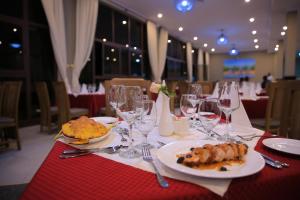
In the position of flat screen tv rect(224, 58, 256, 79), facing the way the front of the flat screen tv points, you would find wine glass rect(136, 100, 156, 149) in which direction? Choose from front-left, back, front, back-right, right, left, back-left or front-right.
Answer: front

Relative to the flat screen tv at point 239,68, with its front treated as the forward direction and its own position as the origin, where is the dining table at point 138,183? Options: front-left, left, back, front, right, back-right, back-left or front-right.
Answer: front

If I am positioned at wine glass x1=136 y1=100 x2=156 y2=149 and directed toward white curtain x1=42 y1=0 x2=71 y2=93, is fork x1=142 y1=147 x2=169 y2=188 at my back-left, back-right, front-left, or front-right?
back-left

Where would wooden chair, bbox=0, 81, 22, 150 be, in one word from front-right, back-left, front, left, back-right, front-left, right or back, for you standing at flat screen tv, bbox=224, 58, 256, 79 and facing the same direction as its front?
front

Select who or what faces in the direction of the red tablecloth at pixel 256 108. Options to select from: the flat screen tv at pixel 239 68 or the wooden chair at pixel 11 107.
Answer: the flat screen tv

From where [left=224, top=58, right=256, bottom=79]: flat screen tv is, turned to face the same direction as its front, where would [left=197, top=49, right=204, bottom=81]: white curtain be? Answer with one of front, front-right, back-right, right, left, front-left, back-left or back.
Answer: front-right

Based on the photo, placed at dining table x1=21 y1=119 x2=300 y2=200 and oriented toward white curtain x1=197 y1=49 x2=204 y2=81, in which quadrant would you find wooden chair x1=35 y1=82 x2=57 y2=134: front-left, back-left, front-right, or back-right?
front-left

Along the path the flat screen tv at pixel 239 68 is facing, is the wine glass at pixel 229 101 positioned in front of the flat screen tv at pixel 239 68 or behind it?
in front

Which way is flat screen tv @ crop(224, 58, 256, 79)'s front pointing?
toward the camera
